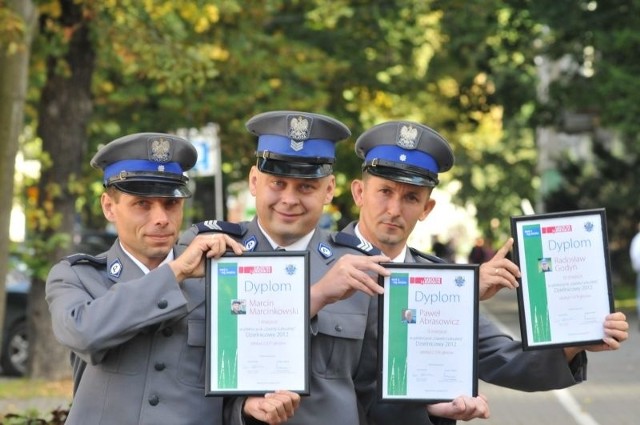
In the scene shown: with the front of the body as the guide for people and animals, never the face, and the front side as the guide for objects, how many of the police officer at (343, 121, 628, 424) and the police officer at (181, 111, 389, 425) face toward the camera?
2

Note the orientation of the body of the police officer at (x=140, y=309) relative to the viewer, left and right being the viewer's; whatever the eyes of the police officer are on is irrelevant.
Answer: facing the viewer and to the right of the viewer

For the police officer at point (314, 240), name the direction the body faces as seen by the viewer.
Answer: toward the camera

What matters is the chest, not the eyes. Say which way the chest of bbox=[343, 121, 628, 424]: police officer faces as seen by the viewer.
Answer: toward the camera

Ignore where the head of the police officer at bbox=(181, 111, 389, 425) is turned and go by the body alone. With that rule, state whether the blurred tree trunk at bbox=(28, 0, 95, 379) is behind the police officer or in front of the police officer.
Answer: behind

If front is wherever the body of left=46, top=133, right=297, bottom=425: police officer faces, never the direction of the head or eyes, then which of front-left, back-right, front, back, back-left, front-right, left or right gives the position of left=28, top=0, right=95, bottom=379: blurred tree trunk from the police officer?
back-left
